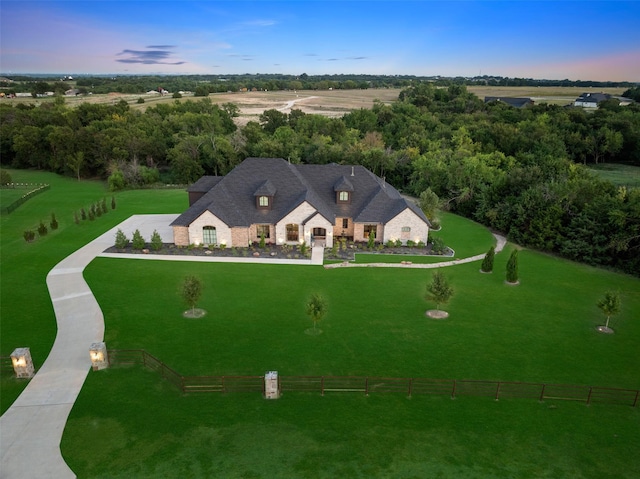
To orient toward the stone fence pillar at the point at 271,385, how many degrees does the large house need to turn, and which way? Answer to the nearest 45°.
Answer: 0° — it already faces it

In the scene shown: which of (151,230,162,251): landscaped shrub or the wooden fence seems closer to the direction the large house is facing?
the wooden fence

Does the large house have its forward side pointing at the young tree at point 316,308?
yes

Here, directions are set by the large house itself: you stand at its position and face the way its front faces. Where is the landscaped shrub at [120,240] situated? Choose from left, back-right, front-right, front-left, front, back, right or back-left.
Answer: right

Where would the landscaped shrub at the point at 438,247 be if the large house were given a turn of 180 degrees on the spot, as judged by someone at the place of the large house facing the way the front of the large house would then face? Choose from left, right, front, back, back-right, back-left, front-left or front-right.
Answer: right

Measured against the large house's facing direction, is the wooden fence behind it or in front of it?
in front

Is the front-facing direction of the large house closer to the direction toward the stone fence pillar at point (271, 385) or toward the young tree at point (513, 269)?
the stone fence pillar

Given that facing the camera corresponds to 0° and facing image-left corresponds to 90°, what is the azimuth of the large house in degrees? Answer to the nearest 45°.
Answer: approximately 0°

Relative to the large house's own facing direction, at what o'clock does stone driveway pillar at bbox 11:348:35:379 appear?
The stone driveway pillar is roughly at 1 o'clock from the large house.

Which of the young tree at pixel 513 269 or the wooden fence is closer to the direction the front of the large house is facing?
the wooden fence

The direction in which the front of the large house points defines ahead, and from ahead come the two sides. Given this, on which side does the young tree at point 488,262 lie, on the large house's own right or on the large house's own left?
on the large house's own left

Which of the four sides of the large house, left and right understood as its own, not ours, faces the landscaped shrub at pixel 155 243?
right

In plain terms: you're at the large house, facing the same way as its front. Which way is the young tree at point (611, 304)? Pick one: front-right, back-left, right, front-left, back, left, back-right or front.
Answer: front-left

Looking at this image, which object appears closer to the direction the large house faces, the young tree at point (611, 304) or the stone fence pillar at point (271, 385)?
the stone fence pillar

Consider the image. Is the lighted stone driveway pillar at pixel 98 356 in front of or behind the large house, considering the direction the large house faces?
in front

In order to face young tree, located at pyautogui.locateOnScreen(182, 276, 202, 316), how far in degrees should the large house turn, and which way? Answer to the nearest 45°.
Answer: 0° — it already faces it

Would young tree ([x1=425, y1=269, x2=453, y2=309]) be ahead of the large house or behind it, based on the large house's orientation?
ahead
